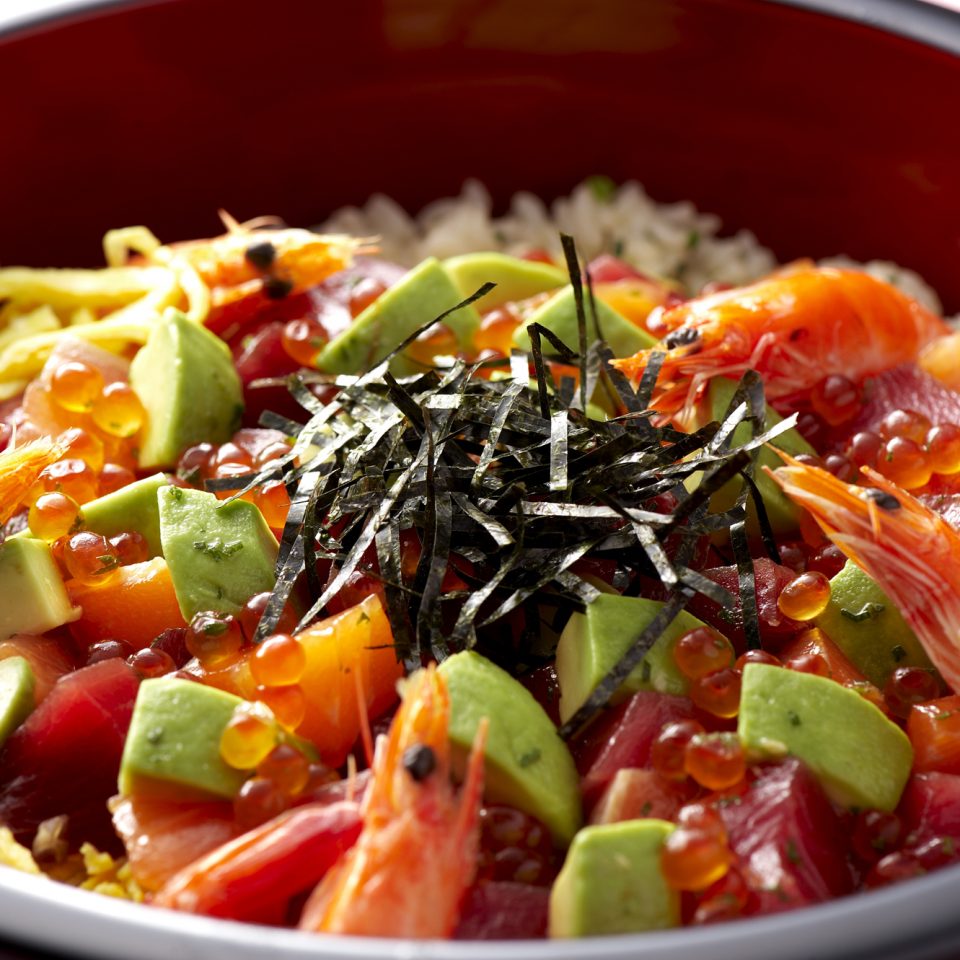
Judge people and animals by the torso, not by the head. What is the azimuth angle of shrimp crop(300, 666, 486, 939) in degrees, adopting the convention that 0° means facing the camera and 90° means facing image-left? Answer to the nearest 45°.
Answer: approximately 180°

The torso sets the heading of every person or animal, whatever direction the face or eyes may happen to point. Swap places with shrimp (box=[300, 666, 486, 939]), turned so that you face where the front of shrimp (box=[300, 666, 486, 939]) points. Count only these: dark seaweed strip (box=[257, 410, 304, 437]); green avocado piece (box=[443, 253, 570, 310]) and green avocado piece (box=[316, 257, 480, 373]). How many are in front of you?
3

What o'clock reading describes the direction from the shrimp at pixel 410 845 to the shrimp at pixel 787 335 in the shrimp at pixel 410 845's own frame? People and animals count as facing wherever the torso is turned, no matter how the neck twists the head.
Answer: the shrimp at pixel 787 335 is roughly at 1 o'clock from the shrimp at pixel 410 845.

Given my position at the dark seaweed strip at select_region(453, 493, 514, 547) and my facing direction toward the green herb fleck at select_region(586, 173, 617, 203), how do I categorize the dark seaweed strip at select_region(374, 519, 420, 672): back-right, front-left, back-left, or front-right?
back-left
